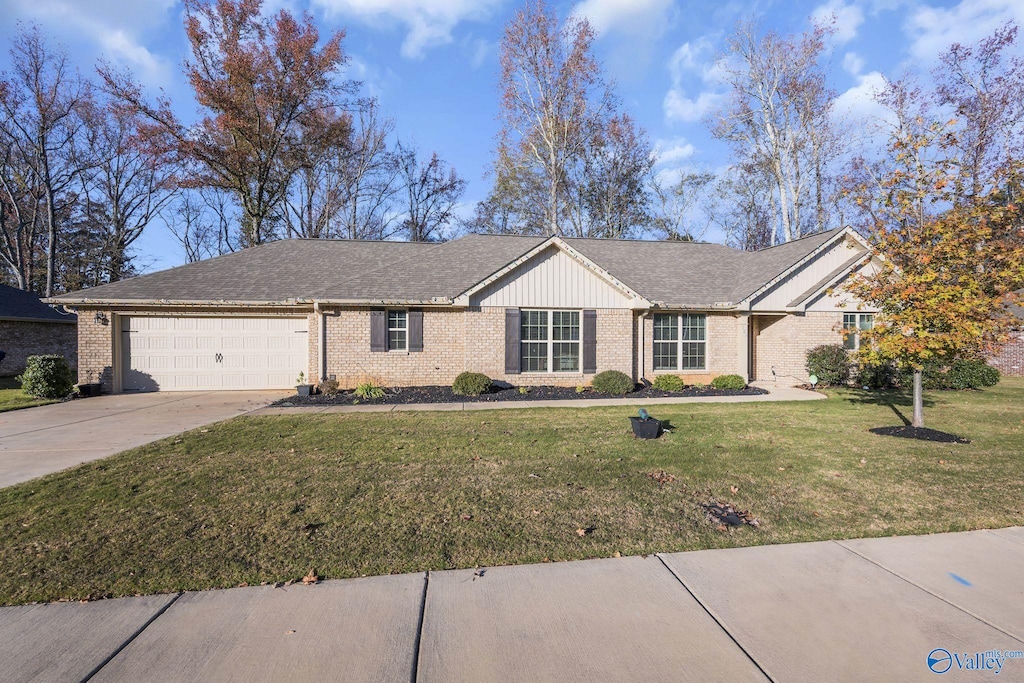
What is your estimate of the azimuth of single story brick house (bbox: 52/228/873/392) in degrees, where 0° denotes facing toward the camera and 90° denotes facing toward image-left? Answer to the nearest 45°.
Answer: approximately 0°

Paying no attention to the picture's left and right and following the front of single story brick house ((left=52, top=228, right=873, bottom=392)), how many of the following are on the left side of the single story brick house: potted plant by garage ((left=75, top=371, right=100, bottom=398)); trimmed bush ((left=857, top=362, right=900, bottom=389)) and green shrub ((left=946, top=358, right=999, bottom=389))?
2

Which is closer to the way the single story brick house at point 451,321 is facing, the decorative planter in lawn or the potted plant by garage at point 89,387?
the decorative planter in lawn

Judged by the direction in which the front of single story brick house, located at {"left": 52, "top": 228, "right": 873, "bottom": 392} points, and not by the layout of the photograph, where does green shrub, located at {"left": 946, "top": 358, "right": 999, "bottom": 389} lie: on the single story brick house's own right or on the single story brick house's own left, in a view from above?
on the single story brick house's own left

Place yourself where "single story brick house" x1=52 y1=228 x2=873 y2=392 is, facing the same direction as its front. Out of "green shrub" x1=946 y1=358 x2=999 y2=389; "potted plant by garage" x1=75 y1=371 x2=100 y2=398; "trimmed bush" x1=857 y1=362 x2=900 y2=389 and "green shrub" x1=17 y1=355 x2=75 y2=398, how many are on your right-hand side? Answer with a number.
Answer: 2

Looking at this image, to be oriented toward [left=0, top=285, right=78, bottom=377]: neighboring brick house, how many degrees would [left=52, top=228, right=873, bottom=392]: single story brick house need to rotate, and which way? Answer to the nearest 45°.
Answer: approximately 135° to its right

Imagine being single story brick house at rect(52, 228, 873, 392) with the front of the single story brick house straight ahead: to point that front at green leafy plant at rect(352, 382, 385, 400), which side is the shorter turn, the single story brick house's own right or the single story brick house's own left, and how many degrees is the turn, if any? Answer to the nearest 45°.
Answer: approximately 45° to the single story brick house's own right

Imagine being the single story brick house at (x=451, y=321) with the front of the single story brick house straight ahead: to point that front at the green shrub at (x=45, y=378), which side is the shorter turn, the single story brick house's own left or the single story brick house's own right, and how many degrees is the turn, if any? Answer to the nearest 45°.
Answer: approximately 90° to the single story brick house's own right

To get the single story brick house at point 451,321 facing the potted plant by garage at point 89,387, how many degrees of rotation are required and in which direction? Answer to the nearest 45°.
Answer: approximately 90° to its right
